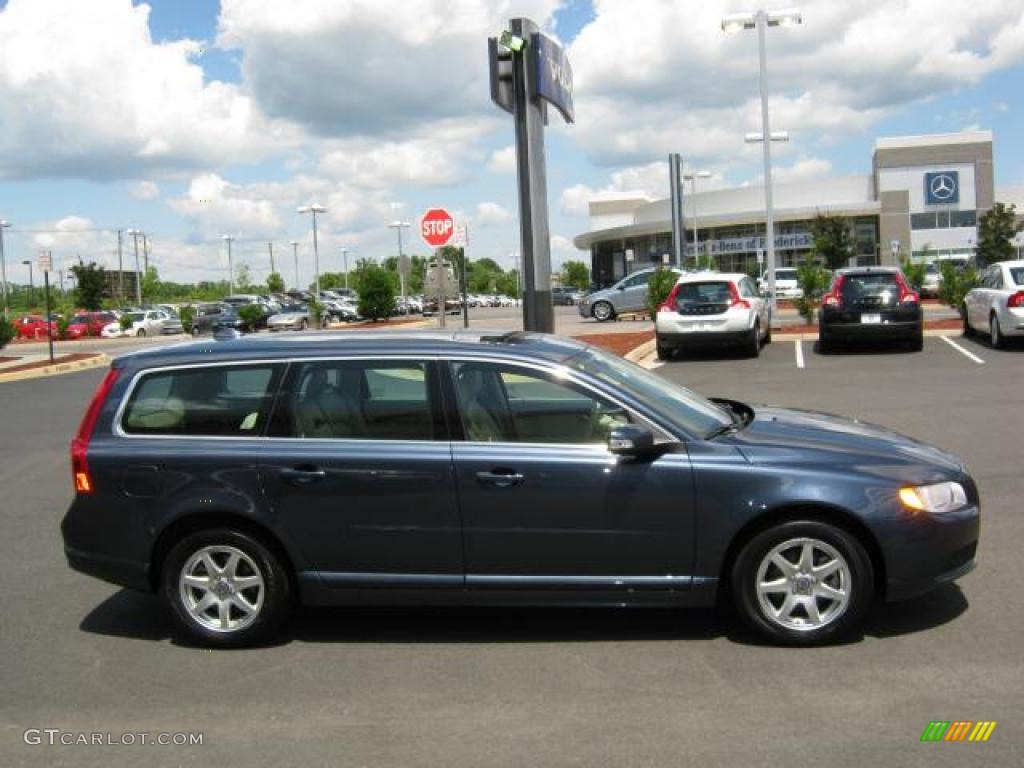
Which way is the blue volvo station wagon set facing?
to the viewer's right

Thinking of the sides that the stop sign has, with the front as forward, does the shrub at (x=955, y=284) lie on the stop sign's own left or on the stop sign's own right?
on the stop sign's own left

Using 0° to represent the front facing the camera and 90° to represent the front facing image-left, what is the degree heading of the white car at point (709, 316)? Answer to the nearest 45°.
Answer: approximately 180°

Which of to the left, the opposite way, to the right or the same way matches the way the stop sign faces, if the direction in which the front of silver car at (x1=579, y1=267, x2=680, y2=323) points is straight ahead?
to the left

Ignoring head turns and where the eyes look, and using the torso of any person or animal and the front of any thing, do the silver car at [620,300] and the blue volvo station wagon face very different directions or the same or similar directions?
very different directions

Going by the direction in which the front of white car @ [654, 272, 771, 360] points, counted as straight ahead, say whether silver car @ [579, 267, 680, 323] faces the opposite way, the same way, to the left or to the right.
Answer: to the left

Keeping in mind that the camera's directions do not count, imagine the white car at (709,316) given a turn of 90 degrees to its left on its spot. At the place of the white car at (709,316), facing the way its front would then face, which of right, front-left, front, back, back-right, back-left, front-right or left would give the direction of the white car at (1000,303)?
back

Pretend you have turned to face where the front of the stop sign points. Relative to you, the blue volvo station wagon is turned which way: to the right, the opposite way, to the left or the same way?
to the left

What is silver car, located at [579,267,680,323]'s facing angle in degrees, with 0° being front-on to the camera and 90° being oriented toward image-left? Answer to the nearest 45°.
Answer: approximately 90°
